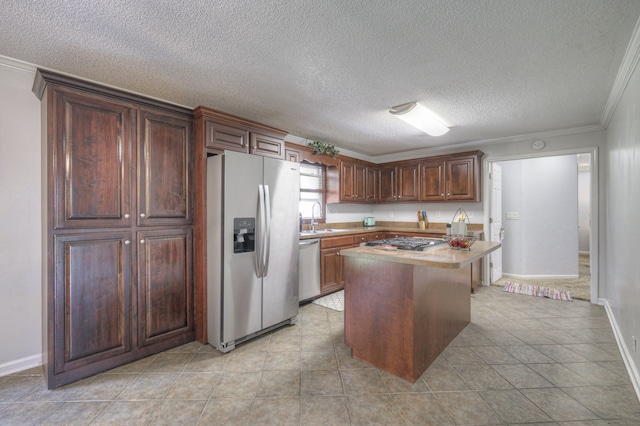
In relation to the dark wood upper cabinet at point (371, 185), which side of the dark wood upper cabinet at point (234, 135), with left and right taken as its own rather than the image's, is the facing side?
left

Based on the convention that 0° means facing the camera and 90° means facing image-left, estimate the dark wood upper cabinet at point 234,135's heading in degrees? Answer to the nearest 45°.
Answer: approximately 315°

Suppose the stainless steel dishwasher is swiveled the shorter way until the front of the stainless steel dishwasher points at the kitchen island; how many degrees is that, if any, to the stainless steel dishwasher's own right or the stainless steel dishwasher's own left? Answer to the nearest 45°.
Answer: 0° — it already faces it

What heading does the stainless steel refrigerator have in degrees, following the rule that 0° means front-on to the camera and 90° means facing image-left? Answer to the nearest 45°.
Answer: approximately 315°

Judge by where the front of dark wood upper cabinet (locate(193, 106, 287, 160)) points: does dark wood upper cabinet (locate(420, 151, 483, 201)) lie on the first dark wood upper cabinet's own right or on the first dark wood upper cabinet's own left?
on the first dark wood upper cabinet's own left

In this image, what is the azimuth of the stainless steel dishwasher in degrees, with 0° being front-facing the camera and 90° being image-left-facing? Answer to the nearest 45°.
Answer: approximately 315°

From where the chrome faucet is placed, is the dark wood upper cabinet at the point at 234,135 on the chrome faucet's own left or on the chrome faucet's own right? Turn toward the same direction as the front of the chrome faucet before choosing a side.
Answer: on the chrome faucet's own right

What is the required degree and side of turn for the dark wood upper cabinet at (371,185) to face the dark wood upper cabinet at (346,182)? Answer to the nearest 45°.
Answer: approximately 90° to its right
